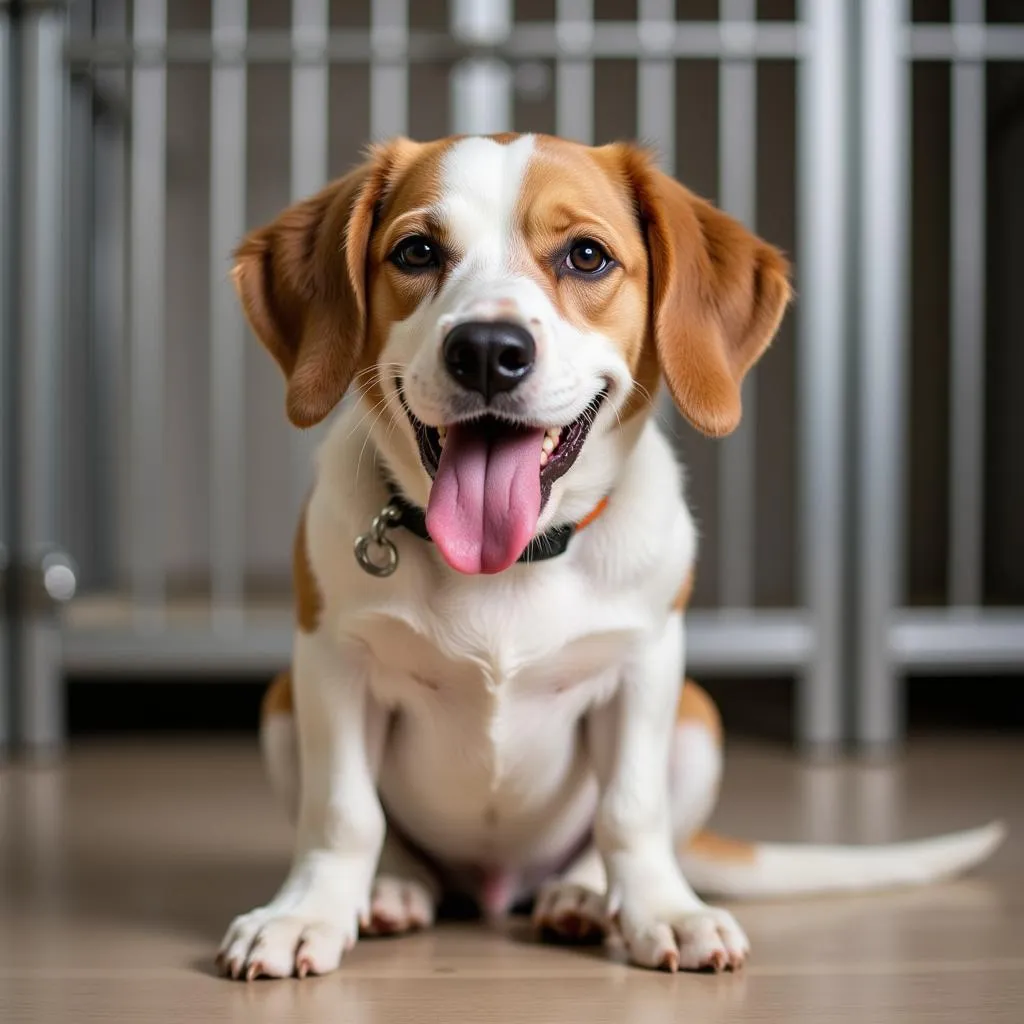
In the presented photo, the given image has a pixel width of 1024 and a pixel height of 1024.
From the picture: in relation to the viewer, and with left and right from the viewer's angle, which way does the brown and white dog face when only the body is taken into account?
facing the viewer

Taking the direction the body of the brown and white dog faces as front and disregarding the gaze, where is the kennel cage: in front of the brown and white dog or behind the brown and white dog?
behind
